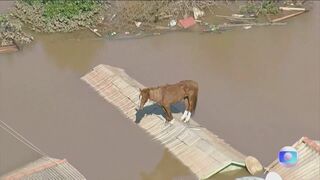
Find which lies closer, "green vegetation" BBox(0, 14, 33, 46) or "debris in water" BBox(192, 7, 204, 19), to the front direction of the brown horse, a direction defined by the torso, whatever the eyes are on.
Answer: the green vegetation

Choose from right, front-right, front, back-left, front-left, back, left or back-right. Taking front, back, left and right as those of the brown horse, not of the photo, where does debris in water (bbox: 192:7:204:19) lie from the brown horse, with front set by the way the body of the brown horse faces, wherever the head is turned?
right

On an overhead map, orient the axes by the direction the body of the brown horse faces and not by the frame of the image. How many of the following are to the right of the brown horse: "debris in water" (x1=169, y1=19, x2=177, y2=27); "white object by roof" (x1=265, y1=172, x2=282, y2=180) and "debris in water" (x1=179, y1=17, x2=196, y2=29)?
2

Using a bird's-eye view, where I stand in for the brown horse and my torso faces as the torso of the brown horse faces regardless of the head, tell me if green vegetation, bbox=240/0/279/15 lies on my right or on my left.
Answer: on my right

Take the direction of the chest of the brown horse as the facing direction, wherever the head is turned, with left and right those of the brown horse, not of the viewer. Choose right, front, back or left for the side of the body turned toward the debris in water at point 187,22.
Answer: right

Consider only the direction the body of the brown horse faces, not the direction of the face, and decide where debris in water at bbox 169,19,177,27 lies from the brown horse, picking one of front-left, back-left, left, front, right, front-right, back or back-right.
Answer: right

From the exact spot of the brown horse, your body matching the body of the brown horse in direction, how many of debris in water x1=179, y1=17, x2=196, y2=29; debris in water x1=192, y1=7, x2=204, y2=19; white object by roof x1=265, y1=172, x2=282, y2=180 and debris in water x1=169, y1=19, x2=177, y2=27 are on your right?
3

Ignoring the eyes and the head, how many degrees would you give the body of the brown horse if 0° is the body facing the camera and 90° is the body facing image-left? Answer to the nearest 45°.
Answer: approximately 90°

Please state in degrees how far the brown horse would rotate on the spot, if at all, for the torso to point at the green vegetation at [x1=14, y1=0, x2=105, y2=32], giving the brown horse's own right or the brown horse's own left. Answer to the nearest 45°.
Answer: approximately 45° to the brown horse's own right

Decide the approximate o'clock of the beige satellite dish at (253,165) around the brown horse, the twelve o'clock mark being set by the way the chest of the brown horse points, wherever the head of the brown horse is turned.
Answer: The beige satellite dish is roughly at 7 o'clock from the brown horse.

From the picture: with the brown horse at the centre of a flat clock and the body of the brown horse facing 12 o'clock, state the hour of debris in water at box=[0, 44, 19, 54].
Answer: The debris in water is roughly at 1 o'clock from the brown horse.
